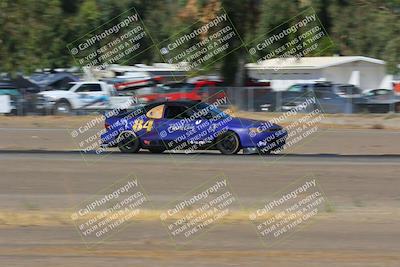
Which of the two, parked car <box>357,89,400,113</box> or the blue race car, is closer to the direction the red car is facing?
the blue race car

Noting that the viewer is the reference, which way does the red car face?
facing to the left of the viewer

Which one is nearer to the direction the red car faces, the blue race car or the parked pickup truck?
the parked pickup truck

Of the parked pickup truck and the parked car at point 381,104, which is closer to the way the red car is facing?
the parked pickup truck

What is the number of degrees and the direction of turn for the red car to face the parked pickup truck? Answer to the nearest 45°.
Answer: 0° — it already faces it

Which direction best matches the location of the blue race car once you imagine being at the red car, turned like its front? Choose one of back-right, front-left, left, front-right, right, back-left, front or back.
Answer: left

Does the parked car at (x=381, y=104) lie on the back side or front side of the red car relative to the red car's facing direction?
on the back side
